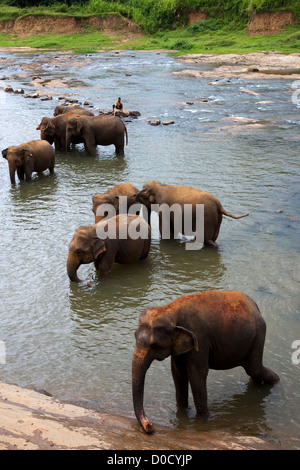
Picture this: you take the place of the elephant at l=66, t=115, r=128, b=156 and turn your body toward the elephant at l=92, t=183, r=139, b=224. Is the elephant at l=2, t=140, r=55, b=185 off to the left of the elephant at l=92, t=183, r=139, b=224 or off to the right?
right

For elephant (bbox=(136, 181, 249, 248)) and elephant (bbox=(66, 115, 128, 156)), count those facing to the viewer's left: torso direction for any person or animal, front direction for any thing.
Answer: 2

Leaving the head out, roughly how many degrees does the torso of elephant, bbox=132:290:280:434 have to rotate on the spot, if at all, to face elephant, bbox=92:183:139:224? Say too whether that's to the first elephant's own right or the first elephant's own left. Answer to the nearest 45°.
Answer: approximately 135° to the first elephant's own right

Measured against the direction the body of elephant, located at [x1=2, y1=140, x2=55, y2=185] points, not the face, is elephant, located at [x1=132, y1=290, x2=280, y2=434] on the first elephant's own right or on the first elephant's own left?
on the first elephant's own left

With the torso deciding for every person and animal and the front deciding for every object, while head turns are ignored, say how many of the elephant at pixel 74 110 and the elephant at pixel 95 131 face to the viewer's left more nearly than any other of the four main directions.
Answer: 2

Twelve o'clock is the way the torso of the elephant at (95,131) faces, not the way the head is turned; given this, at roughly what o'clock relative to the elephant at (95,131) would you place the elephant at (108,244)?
the elephant at (108,244) is roughly at 9 o'clock from the elephant at (95,131).

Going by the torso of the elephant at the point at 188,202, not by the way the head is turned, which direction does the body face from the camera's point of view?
to the viewer's left

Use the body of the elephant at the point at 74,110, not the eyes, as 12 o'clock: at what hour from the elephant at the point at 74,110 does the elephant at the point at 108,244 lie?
the elephant at the point at 108,244 is roughly at 9 o'clock from the elephant at the point at 74,110.

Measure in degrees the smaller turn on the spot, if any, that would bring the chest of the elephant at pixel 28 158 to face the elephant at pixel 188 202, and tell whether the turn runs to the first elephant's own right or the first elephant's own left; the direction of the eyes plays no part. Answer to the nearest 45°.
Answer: approximately 90° to the first elephant's own left

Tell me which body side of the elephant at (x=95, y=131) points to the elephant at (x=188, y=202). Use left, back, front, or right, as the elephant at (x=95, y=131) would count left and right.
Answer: left

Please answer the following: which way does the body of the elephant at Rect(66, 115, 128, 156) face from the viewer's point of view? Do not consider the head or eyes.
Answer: to the viewer's left

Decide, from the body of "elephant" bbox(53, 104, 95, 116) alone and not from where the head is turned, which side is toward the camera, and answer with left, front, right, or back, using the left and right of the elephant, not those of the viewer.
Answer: left
